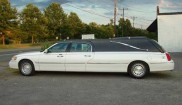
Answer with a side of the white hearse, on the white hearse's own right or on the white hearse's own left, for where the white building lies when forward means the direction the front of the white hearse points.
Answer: on the white hearse's own right

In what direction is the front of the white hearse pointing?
to the viewer's left
